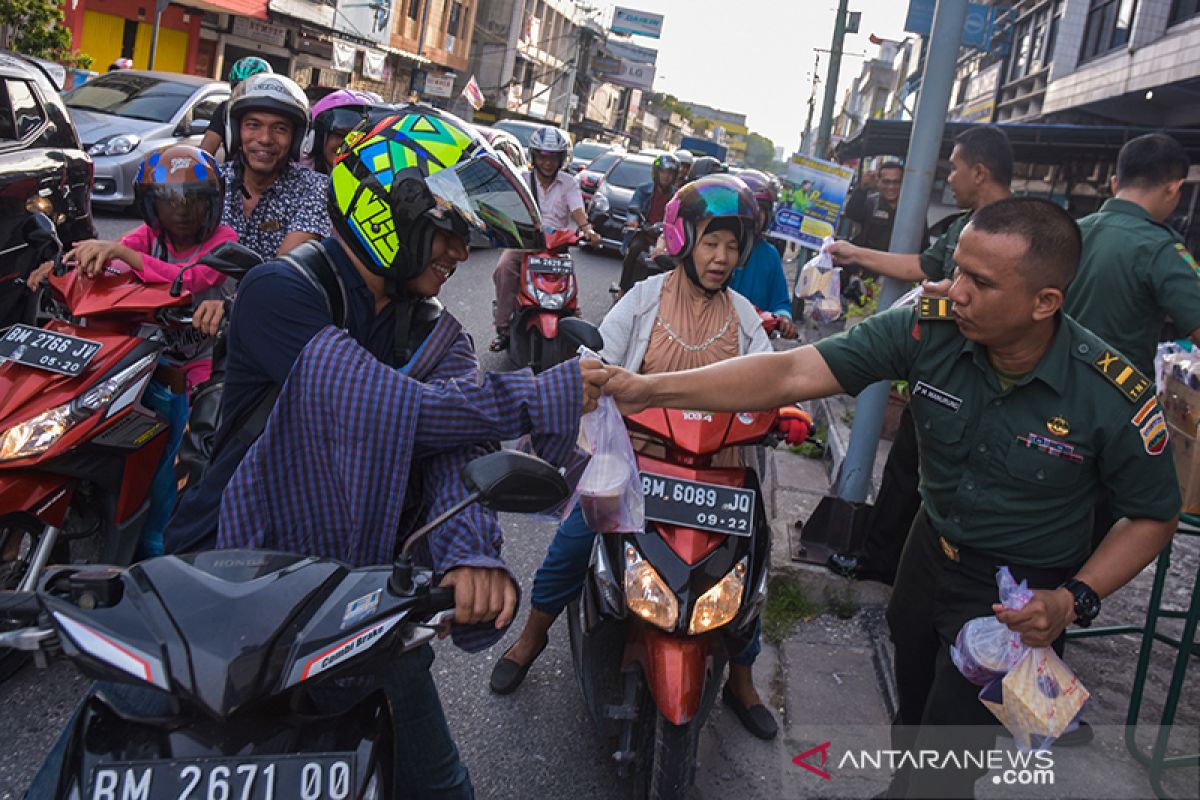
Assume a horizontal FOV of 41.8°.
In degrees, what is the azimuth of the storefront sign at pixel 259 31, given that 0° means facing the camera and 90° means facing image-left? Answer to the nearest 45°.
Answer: approximately 315°

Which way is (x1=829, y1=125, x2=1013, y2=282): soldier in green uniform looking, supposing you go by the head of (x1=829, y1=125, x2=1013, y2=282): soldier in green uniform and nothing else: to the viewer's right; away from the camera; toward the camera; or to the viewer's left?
to the viewer's left

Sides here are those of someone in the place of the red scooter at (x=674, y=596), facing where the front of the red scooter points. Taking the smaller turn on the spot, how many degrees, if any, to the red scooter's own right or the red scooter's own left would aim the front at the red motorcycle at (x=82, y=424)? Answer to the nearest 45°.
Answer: approximately 90° to the red scooter's own right

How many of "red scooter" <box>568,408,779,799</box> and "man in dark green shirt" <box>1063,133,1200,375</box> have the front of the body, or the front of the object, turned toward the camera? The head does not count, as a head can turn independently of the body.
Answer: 1

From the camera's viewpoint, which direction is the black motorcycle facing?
toward the camera

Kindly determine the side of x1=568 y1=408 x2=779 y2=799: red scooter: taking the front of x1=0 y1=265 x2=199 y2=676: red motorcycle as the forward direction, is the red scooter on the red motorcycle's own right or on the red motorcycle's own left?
on the red motorcycle's own left

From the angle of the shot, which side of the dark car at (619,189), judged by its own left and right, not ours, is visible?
front

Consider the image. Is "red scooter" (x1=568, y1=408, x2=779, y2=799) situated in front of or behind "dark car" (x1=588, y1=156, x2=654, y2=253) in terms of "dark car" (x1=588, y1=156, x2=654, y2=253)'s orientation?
in front

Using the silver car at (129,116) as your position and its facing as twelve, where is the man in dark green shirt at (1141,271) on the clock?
The man in dark green shirt is roughly at 10 o'clock from the silver car.

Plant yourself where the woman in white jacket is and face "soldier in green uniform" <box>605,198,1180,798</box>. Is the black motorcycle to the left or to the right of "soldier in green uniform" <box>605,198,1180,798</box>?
right

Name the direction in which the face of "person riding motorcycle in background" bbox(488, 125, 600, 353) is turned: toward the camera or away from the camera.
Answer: toward the camera

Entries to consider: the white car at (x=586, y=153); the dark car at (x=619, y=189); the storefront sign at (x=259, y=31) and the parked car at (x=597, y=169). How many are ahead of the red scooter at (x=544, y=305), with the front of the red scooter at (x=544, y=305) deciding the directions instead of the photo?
0

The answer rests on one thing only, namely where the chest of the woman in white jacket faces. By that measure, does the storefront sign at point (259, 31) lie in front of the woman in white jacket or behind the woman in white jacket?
behind

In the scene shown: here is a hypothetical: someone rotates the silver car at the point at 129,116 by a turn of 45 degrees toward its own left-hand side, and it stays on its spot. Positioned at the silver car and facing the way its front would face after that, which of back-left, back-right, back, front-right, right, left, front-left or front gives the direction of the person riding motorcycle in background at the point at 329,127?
front

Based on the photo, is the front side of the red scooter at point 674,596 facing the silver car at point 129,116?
no

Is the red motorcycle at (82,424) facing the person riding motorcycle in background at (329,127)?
no

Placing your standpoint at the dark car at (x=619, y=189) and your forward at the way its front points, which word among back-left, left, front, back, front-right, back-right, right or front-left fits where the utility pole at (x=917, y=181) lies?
front

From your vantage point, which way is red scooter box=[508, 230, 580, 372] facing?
toward the camera
